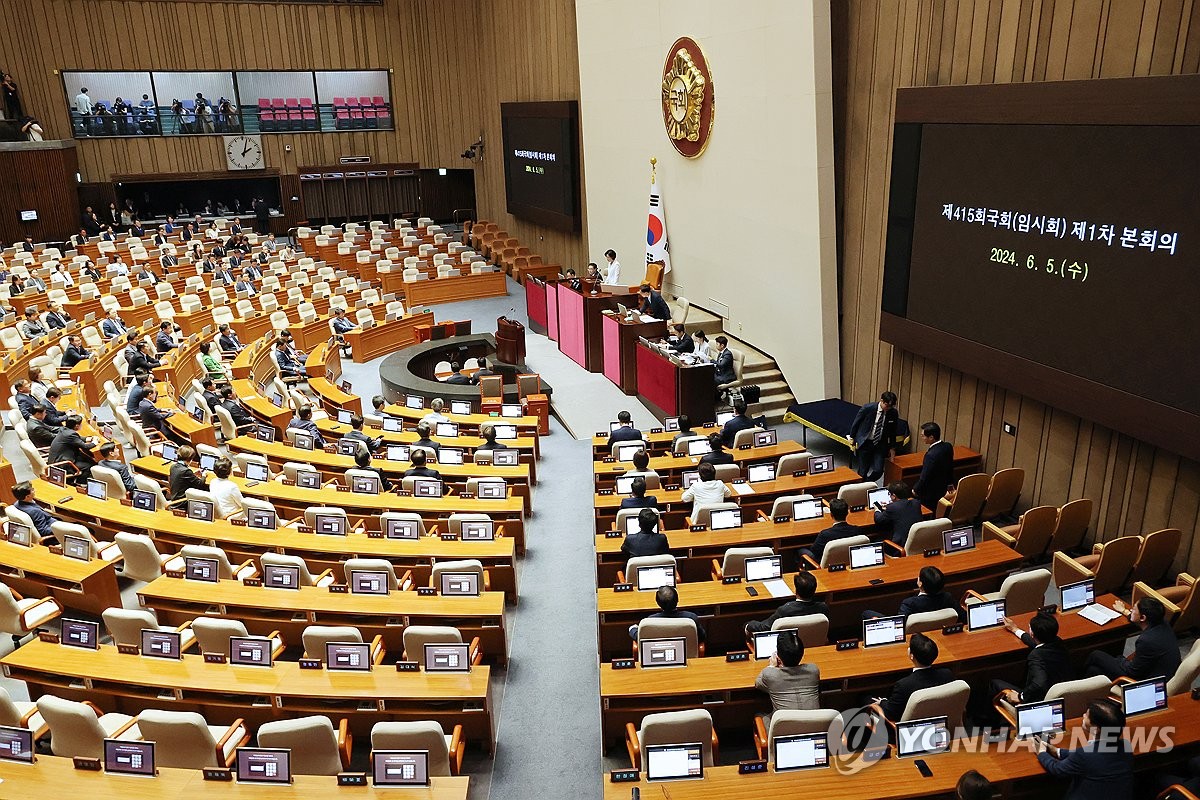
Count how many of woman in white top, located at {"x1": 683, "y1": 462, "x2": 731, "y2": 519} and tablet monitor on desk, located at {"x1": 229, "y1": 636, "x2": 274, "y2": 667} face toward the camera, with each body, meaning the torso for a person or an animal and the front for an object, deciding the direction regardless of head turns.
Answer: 1

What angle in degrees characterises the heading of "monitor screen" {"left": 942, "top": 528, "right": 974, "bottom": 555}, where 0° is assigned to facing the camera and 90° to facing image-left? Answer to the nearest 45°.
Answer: approximately 315°

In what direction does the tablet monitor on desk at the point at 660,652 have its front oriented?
toward the camera

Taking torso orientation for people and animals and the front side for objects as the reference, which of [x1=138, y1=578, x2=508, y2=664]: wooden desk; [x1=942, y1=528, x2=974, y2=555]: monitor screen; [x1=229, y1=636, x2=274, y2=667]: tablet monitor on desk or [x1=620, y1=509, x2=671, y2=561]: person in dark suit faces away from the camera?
the person in dark suit

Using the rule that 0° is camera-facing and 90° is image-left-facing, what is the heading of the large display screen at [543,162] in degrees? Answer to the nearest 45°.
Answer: approximately 45°

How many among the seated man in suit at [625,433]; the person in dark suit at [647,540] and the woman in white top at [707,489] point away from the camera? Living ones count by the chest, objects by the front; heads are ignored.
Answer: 3

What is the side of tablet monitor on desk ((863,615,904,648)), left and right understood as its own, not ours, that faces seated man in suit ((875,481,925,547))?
back

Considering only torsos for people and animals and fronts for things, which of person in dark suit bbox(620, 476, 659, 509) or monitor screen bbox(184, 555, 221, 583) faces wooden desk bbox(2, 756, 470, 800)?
the monitor screen

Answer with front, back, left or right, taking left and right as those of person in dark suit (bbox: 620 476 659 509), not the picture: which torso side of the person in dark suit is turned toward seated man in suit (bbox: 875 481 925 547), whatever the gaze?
right

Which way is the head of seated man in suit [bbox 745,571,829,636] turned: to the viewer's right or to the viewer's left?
to the viewer's left

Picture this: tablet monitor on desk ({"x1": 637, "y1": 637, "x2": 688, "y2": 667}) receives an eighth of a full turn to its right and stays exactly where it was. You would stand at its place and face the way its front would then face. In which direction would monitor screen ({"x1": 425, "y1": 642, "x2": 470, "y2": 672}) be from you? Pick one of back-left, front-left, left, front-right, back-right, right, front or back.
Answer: front-right

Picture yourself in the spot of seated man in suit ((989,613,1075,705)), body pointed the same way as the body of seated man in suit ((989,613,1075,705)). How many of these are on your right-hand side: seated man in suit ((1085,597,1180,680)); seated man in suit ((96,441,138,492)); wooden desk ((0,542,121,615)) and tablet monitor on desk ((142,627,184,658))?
1

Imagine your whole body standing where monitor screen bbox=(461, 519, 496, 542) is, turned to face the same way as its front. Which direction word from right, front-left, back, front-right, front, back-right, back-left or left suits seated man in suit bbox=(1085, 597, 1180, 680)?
front-left

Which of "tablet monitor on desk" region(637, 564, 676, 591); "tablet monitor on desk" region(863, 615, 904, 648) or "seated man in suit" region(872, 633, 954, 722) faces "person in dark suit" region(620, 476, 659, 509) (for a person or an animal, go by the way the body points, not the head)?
the seated man in suit

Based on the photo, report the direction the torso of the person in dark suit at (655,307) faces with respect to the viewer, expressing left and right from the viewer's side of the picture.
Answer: facing the viewer and to the left of the viewer

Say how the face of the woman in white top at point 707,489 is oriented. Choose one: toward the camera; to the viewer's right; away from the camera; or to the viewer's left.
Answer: away from the camera
